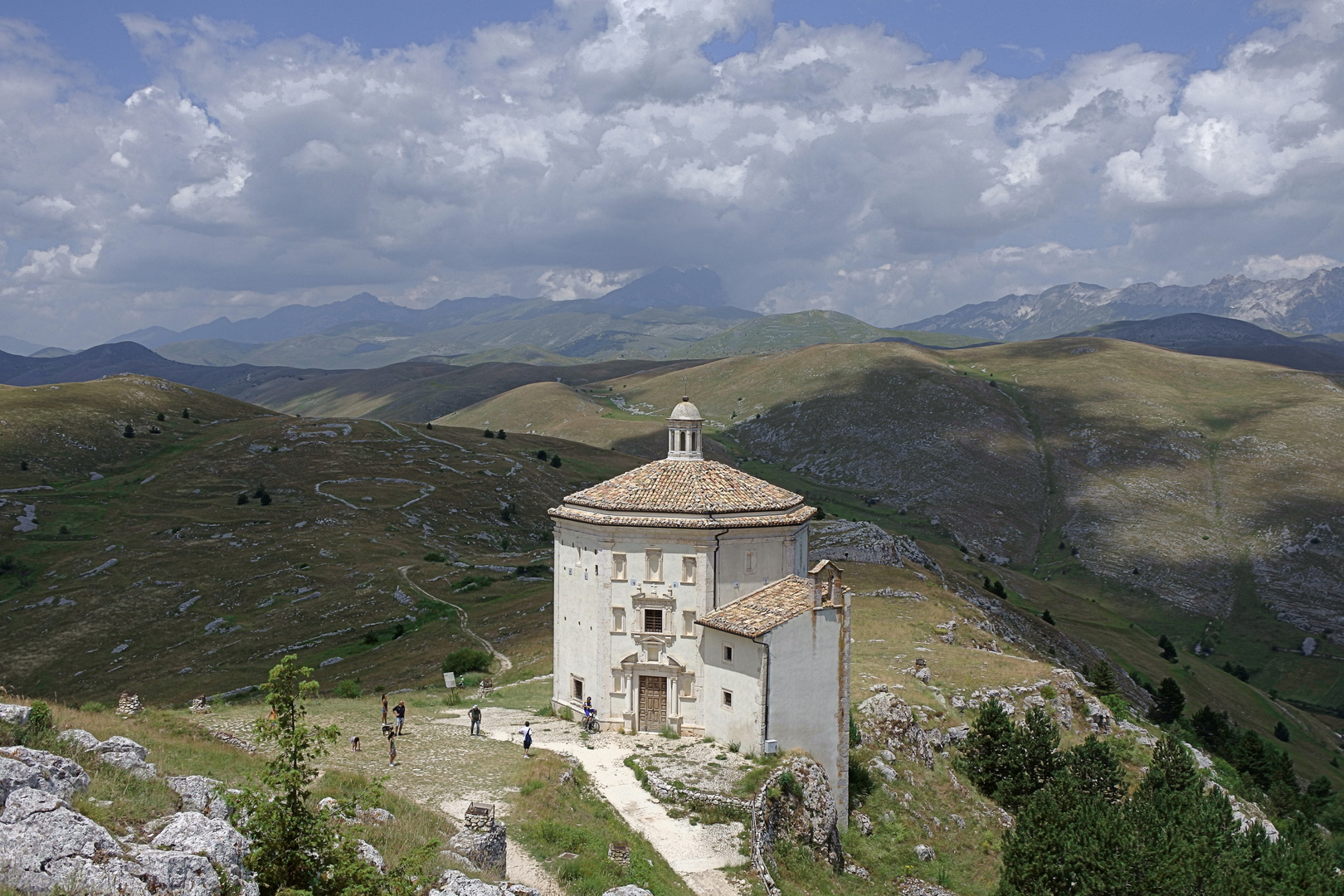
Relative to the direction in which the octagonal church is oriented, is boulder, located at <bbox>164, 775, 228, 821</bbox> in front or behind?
in front

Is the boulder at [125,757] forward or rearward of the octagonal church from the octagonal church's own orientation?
forward

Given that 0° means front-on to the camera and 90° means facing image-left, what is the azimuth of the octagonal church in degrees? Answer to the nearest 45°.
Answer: approximately 0°

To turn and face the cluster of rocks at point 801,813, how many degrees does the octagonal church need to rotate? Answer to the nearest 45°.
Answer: approximately 45° to its left

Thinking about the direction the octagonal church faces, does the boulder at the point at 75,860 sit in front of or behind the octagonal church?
in front

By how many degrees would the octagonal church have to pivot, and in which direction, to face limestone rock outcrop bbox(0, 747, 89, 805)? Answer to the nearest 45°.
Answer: approximately 45° to its right
